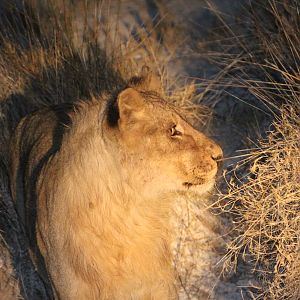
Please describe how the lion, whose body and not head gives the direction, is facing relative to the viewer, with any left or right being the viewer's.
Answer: facing the viewer and to the right of the viewer
